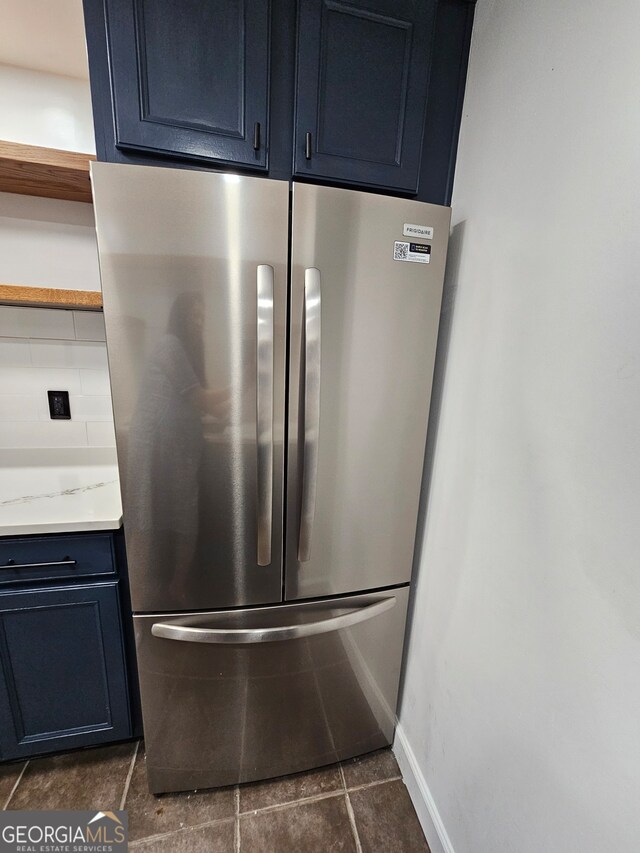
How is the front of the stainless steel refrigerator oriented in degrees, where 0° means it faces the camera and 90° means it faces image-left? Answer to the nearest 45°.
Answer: approximately 0°

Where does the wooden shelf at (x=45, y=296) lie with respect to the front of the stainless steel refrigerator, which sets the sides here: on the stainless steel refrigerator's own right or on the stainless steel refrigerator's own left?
on the stainless steel refrigerator's own right

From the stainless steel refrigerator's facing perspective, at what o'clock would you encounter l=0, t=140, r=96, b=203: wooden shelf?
The wooden shelf is roughly at 4 o'clock from the stainless steel refrigerator.
